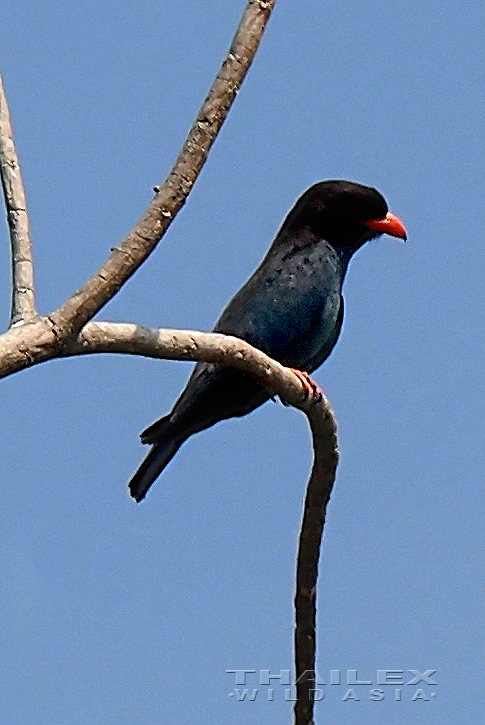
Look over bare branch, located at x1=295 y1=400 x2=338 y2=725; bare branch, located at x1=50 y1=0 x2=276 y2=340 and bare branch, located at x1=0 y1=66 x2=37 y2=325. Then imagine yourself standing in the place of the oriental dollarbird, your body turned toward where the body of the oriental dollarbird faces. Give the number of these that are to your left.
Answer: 0

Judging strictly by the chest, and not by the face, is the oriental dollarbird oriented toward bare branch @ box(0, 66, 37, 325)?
no

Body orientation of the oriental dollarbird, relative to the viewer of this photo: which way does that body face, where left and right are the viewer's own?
facing to the right of the viewer
